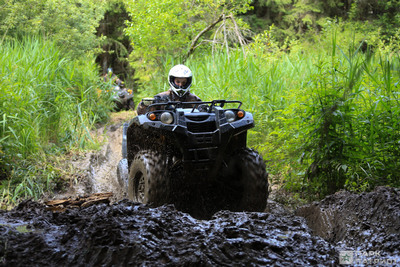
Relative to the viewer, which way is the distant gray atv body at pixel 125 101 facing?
toward the camera

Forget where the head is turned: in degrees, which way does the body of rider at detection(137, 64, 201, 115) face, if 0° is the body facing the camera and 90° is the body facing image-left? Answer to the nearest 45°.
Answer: approximately 0°

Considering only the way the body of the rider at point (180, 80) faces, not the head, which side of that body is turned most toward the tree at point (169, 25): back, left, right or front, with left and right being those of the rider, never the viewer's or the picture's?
back

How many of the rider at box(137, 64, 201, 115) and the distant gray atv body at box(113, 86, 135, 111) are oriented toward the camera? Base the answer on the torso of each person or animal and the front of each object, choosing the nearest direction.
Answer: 2
